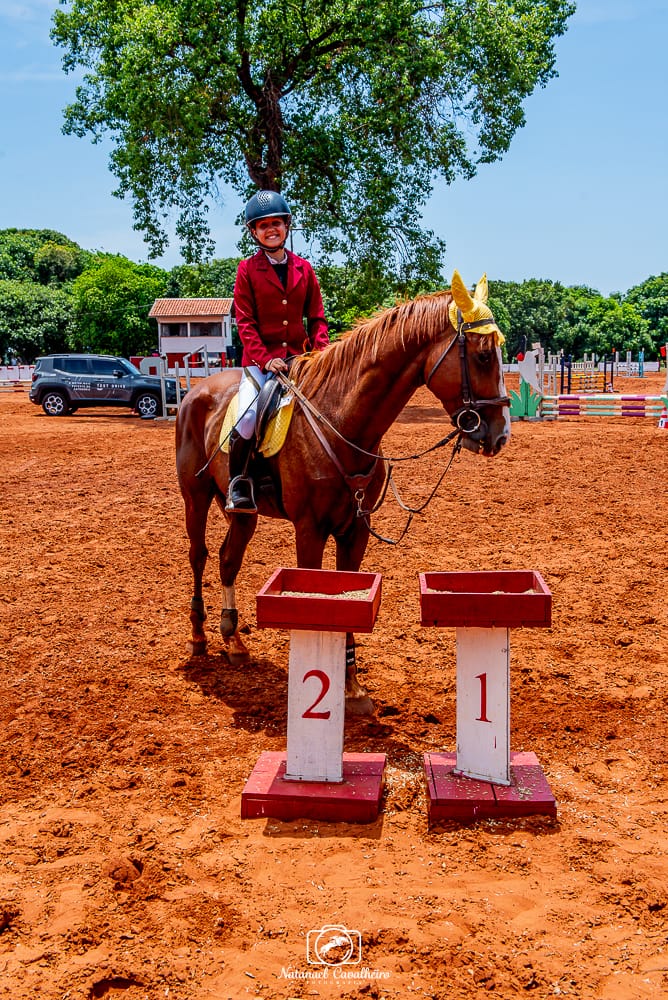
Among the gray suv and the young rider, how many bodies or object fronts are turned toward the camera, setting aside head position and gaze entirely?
1

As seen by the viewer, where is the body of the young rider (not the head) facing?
toward the camera

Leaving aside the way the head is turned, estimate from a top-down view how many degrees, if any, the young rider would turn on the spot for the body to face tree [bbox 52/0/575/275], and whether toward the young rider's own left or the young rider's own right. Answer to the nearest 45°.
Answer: approximately 180°

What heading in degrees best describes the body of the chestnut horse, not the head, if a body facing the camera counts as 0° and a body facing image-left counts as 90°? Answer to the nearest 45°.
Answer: approximately 315°

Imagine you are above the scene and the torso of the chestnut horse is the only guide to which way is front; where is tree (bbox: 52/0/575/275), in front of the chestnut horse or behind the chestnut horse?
behind

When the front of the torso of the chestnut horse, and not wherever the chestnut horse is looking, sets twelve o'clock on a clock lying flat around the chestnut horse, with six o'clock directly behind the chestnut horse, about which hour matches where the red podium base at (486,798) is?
The red podium base is roughly at 1 o'clock from the chestnut horse.

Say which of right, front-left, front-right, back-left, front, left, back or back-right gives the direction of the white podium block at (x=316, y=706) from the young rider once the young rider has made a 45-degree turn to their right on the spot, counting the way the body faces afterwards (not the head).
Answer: front-left

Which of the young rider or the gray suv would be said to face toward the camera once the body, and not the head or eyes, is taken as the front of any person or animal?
the young rider

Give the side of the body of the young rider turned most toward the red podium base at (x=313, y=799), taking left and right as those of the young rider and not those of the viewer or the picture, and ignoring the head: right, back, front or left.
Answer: front

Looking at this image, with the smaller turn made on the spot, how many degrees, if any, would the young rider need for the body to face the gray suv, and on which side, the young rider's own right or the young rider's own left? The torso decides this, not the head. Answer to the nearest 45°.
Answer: approximately 180°
